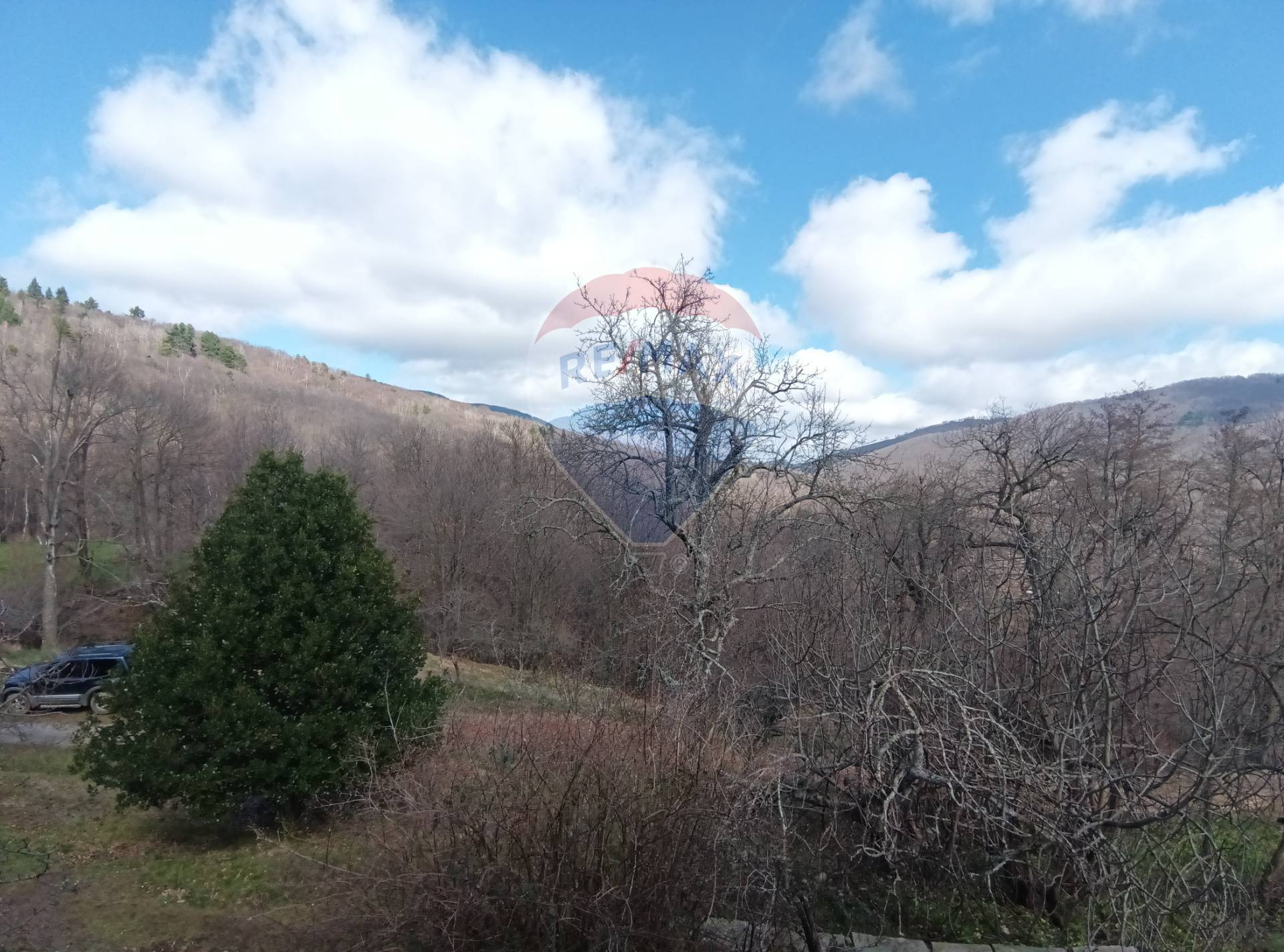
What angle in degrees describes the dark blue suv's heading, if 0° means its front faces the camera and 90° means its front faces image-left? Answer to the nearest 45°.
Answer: approximately 90°

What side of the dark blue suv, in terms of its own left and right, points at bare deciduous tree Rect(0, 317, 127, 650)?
right

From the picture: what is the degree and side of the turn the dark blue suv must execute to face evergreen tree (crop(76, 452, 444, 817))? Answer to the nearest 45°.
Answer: approximately 90° to its left
